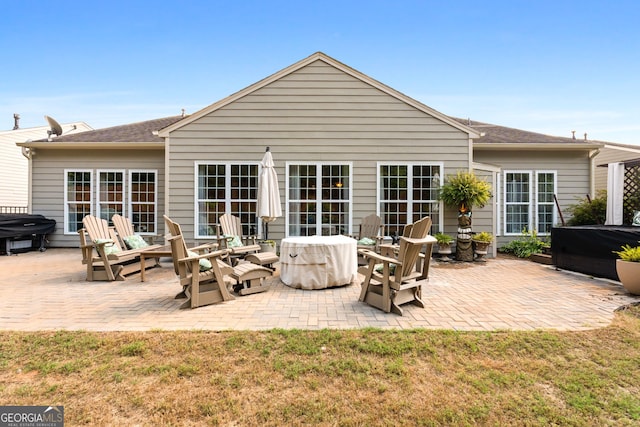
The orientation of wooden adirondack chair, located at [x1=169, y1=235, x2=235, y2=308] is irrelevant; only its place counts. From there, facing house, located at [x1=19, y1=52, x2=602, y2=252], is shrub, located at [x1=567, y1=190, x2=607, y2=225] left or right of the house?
right

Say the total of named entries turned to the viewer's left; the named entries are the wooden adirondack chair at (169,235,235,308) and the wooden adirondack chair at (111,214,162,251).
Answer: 0

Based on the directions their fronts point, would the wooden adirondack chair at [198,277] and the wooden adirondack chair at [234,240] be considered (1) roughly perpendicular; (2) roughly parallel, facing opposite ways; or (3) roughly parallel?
roughly perpendicular

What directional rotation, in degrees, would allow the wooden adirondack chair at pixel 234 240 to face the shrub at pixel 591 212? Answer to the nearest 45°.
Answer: approximately 45° to its left

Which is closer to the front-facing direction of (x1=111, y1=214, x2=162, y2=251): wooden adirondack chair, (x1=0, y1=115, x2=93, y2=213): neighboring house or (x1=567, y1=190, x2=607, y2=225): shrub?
the shrub

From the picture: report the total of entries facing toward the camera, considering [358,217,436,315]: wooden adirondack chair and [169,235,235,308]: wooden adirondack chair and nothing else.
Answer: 0

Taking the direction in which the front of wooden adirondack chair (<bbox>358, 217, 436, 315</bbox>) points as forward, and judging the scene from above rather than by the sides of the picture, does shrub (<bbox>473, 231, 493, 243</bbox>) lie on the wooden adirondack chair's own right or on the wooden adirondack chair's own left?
on the wooden adirondack chair's own right

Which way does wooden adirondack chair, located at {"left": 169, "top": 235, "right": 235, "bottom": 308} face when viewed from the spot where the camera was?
facing away from the viewer and to the right of the viewer

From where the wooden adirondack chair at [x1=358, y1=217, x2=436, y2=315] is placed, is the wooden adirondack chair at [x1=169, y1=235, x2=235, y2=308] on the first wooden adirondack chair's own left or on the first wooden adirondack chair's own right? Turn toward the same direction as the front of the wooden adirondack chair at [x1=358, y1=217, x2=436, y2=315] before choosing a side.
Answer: on the first wooden adirondack chair's own left

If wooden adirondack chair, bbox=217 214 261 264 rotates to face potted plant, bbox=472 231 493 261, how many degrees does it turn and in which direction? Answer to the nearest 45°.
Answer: approximately 45° to its left

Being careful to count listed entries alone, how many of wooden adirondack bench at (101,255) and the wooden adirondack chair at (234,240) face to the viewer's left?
0

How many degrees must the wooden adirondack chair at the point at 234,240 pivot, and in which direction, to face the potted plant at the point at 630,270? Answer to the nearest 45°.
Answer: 0° — it already faces it

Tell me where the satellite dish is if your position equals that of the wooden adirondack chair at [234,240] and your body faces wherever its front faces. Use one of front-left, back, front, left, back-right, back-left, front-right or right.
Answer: back

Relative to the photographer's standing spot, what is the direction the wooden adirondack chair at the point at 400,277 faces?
facing away from the viewer and to the left of the viewer

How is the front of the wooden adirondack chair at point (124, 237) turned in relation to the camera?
facing the viewer and to the right of the viewer
